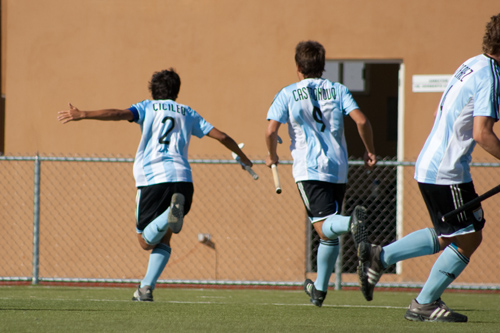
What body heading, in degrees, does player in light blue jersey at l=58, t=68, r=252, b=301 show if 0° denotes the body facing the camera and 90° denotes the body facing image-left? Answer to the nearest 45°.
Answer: approximately 180°

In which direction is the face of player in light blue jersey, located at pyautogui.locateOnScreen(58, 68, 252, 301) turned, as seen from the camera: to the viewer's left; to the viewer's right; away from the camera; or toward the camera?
away from the camera

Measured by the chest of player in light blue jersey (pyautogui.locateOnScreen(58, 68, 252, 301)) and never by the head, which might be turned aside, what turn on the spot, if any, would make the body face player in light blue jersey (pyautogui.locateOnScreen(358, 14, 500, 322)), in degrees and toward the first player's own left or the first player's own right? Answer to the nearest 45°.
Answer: approximately 135° to the first player's own right

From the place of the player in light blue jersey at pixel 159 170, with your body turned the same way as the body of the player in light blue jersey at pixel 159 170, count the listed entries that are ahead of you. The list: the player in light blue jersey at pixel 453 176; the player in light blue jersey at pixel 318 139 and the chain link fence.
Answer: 1

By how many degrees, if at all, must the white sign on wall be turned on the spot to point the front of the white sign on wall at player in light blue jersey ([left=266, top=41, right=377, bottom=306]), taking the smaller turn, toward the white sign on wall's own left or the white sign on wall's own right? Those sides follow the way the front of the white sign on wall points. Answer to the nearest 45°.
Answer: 0° — it already faces them

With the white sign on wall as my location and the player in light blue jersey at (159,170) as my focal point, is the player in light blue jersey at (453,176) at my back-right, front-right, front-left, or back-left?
front-left

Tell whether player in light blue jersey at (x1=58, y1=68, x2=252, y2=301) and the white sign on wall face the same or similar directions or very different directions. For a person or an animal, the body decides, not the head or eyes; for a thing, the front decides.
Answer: very different directions

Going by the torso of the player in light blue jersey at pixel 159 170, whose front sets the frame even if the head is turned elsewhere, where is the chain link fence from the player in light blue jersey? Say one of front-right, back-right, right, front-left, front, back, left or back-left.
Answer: front

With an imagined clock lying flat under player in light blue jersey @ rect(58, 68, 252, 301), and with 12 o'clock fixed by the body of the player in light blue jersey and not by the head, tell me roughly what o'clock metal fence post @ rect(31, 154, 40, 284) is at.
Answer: The metal fence post is roughly at 11 o'clock from the player in light blue jersey.

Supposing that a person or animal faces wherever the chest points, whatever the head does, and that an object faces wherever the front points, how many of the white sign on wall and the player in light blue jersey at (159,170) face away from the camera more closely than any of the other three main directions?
1

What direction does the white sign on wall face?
toward the camera
